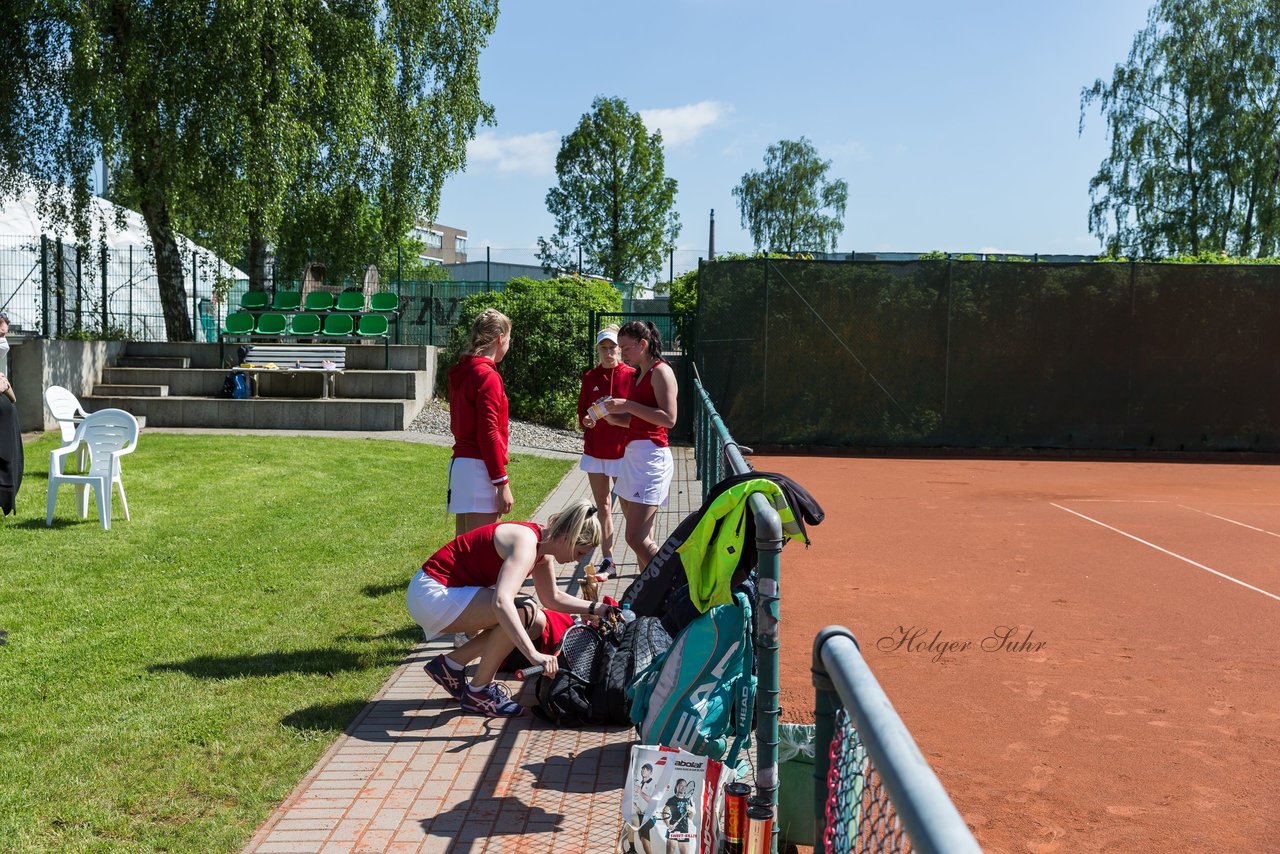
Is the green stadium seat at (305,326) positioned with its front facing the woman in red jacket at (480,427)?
yes

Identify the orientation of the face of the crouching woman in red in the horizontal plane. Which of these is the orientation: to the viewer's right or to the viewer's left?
to the viewer's right

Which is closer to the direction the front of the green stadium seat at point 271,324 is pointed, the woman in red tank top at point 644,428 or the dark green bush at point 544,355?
the woman in red tank top

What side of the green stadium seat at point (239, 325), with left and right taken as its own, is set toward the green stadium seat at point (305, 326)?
left

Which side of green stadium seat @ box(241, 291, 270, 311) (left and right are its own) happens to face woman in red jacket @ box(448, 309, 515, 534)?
front

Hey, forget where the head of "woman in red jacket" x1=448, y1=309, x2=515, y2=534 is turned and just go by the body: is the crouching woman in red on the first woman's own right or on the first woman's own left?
on the first woman's own right

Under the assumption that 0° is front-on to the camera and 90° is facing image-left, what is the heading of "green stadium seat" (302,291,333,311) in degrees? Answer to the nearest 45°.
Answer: approximately 0°

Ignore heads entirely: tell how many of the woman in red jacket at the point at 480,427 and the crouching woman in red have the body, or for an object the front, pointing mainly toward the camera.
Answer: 0

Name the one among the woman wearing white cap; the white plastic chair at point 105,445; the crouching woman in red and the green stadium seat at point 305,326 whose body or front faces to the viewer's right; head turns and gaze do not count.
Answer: the crouching woman in red

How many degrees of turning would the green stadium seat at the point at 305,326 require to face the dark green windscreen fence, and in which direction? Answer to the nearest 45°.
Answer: approximately 45° to its left

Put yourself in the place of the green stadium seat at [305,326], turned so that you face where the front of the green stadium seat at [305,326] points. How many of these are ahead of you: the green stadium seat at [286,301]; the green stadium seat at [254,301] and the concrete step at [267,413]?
1
